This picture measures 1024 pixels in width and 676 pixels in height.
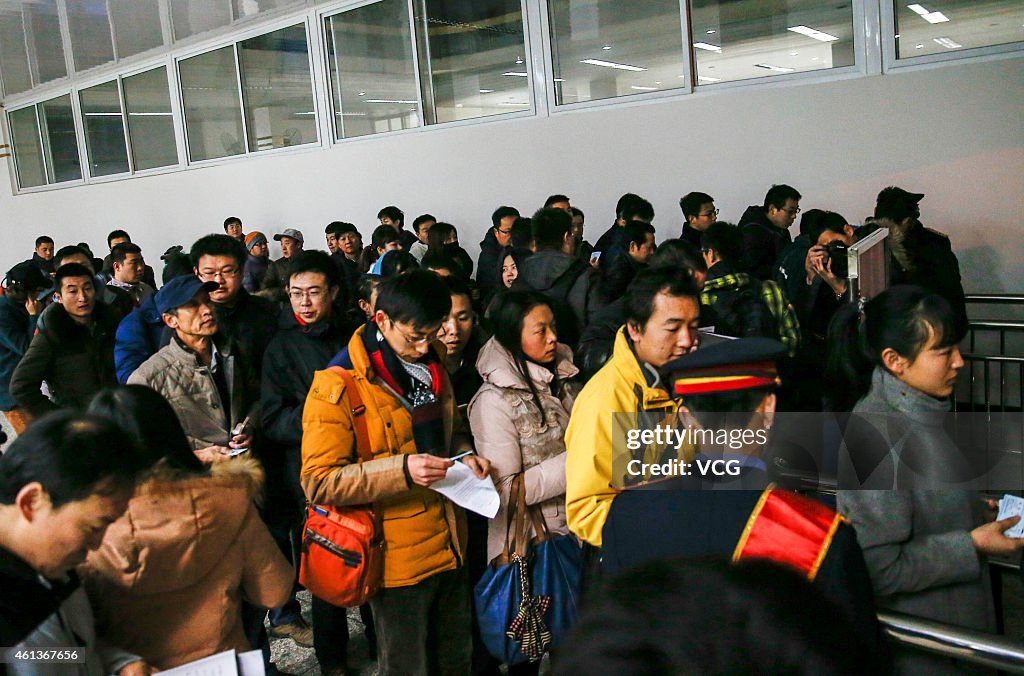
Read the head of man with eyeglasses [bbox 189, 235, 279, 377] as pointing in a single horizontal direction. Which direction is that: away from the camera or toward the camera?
toward the camera

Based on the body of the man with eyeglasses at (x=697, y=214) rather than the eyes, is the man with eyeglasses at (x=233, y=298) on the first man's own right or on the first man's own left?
on the first man's own right

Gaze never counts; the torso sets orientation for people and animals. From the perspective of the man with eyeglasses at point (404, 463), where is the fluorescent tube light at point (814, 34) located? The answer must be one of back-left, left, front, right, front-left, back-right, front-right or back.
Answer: left

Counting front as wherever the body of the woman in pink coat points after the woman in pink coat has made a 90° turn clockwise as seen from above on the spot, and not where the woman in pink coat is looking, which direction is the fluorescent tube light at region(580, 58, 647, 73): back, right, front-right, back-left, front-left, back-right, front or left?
back-right

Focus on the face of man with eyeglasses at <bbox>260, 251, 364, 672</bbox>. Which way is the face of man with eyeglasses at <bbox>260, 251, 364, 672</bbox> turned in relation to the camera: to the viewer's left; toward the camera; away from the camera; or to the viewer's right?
toward the camera

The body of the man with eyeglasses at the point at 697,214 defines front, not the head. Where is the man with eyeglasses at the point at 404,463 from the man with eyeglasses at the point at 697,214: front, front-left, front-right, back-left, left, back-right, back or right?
right

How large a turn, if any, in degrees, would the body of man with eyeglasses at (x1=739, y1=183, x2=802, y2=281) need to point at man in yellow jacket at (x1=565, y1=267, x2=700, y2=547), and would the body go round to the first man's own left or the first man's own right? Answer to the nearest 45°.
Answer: approximately 90° to the first man's own right

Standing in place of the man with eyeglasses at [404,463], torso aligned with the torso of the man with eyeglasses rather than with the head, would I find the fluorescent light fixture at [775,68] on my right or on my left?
on my left

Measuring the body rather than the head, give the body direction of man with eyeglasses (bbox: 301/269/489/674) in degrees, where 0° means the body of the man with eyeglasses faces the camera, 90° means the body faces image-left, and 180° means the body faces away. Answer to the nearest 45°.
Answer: approximately 315°
